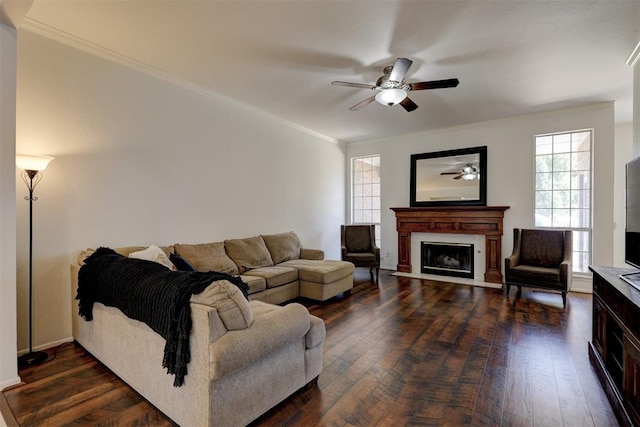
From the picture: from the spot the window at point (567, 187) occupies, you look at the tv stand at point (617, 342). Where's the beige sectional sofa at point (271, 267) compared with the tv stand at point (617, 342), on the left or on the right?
right

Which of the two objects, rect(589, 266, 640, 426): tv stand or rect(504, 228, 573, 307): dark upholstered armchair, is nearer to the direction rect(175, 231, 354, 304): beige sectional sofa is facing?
the tv stand

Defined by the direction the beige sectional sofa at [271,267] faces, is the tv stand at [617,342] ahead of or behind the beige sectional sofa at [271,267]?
ahead

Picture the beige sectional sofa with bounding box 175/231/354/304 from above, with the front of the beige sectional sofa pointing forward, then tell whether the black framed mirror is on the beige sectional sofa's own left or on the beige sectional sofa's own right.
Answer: on the beige sectional sofa's own left

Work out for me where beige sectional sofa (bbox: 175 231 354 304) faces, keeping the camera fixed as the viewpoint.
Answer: facing the viewer and to the right of the viewer

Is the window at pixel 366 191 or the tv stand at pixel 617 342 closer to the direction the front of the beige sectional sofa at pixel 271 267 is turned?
the tv stand

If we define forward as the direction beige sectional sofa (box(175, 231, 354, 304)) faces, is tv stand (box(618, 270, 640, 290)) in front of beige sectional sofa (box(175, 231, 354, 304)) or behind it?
in front

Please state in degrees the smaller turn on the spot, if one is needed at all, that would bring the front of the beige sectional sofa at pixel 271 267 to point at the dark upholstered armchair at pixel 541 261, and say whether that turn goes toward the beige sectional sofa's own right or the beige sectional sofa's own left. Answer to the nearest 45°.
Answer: approximately 45° to the beige sectional sofa's own left

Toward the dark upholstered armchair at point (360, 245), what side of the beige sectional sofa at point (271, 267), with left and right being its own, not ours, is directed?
left

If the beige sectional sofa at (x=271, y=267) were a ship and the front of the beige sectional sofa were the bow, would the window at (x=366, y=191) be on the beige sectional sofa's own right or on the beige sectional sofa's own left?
on the beige sectional sofa's own left

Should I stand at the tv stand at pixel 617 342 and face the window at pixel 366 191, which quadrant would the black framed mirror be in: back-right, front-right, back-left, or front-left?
front-right

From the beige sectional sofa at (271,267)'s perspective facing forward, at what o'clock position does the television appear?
The television is roughly at 12 o'clock from the beige sectional sofa.
